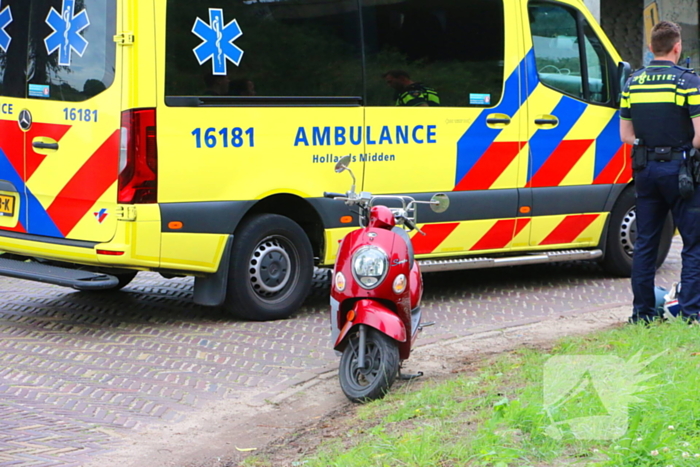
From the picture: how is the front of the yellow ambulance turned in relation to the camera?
facing away from the viewer and to the right of the viewer

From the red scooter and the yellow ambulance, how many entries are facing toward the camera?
1

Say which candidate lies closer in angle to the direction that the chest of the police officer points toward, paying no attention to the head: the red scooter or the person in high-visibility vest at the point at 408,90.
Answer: the person in high-visibility vest

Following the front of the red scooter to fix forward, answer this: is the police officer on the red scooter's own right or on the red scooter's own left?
on the red scooter's own left

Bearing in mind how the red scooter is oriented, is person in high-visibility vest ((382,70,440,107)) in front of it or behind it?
behind

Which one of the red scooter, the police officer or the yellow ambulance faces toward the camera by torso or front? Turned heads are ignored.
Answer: the red scooter

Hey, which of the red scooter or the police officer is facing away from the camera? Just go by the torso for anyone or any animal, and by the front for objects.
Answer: the police officer

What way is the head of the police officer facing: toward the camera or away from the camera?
away from the camera

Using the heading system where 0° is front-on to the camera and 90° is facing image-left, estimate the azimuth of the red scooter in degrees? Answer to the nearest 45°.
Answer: approximately 0°

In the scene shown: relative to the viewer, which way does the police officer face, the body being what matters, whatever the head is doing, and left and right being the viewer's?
facing away from the viewer
